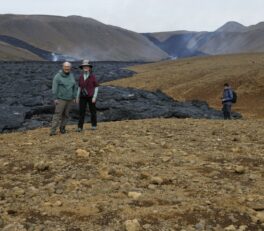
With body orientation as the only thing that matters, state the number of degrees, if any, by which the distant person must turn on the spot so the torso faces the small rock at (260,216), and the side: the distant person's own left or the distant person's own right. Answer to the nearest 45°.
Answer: approximately 90° to the distant person's own left

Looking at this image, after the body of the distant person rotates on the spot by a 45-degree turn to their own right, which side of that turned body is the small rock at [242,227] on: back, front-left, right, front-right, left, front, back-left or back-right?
back-left

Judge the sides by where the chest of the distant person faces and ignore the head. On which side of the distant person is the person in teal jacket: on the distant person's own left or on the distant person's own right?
on the distant person's own left

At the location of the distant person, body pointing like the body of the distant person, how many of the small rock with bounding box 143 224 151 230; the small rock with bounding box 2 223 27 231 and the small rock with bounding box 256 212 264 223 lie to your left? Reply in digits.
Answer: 3

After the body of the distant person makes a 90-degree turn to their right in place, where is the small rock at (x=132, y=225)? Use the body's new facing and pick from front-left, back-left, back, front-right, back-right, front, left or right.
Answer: back

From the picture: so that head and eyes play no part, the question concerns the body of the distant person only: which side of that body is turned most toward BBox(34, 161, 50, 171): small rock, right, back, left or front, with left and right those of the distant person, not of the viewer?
left

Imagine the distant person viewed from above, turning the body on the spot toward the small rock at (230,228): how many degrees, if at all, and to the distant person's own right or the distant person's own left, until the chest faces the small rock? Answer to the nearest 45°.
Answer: approximately 90° to the distant person's own left

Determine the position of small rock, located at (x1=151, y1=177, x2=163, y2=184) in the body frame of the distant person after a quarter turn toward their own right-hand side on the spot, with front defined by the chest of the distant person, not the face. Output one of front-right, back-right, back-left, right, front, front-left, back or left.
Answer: back

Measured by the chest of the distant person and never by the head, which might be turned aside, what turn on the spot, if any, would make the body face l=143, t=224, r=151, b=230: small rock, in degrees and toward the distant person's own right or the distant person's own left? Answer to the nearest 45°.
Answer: approximately 90° to the distant person's own left

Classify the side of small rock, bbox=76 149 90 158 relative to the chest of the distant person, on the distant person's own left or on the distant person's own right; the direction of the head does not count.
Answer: on the distant person's own left

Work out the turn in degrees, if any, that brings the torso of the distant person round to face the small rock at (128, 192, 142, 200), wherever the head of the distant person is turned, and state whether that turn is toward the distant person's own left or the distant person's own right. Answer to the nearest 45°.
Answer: approximately 90° to the distant person's own left

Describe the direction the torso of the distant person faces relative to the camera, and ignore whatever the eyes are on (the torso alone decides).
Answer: to the viewer's left
